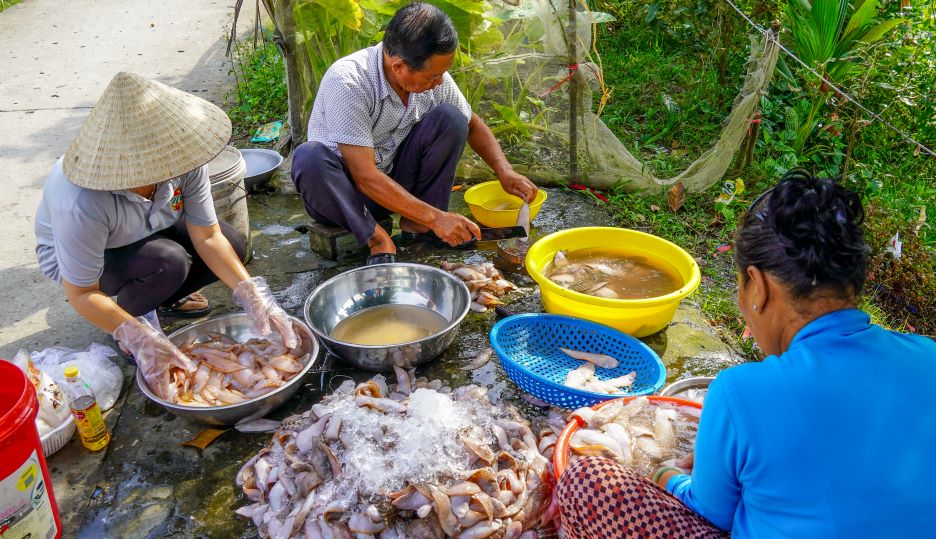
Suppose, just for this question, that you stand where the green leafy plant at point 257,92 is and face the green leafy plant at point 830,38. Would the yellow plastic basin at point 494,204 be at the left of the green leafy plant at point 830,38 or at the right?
right

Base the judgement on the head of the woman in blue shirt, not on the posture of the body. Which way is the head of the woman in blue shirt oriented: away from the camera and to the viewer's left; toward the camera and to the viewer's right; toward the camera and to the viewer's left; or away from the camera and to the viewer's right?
away from the camera and to the viewer's left

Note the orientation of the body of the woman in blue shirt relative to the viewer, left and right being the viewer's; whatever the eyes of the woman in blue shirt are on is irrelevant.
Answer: facing away from the viewer and to the left of the viewer

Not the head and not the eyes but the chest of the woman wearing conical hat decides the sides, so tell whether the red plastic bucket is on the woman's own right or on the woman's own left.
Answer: on the woman's own right

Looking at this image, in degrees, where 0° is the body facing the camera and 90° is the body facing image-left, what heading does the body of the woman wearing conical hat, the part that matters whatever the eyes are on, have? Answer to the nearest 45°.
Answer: approximately 315°

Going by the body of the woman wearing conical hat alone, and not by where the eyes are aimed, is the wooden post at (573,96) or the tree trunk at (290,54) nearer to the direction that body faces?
the wooden post
